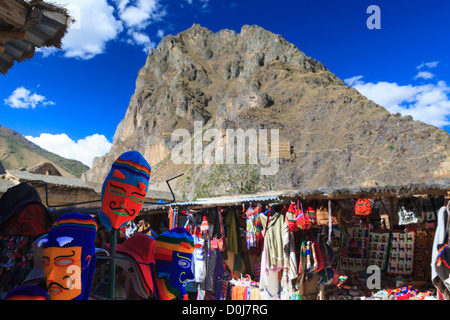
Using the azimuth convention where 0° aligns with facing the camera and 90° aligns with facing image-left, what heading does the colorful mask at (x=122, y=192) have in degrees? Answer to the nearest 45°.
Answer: approximately 0°

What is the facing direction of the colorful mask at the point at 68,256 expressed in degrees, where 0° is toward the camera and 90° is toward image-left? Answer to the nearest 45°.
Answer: approximately 45°

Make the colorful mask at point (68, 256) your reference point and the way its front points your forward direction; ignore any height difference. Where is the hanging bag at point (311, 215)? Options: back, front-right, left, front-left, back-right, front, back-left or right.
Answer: back

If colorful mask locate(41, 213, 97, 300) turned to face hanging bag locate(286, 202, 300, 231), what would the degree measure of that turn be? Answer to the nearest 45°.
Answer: approximately 180°

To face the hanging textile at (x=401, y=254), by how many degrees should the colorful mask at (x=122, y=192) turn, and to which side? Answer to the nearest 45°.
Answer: approximately 135° to its left
